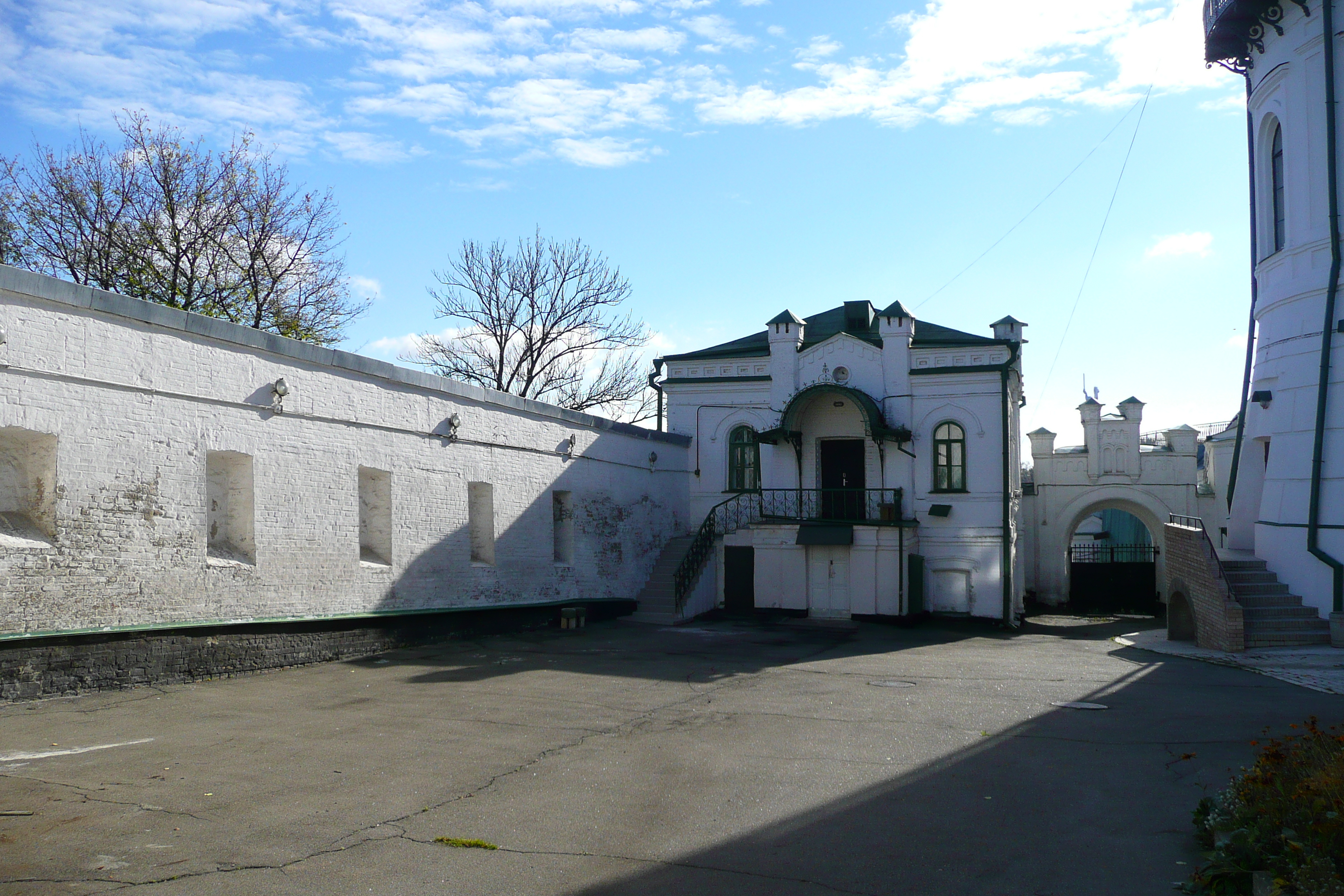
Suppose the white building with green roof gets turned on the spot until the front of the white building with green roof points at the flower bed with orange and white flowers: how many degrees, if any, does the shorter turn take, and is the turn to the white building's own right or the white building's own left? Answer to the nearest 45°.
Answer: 0° — it already faces it

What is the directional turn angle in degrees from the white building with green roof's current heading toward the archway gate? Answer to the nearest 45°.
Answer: approximately 135° to its left

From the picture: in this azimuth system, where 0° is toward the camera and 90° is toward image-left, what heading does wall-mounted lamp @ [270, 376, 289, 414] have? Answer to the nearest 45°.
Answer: approximately 315°

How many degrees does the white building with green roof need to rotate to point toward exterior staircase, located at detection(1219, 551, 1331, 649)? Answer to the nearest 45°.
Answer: approximately 45° to its left

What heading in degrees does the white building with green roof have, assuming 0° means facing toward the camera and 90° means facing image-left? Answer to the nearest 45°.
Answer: approximately 0°
